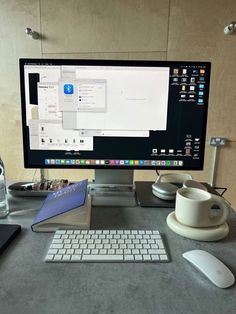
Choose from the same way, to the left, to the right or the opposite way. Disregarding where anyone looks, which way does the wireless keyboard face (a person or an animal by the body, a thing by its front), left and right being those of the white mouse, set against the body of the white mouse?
the opposite way

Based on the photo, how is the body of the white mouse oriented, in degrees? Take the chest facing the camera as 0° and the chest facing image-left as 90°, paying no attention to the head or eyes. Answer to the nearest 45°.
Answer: approximately 135°

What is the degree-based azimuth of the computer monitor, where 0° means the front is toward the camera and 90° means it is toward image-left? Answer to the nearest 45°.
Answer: approximately 0°

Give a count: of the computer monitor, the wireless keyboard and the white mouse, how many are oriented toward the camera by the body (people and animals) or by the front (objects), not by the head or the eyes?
2
